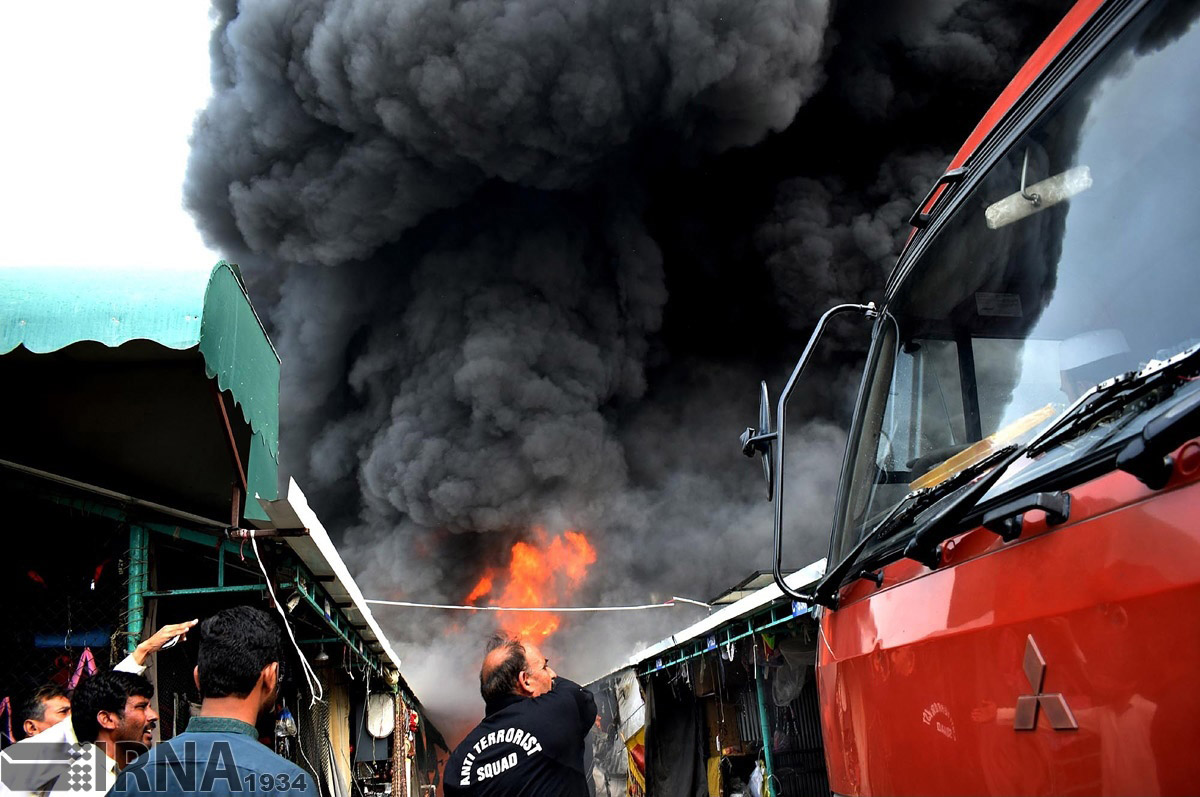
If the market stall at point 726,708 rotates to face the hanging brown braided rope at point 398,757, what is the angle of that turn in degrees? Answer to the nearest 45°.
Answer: approximately 45° to its right

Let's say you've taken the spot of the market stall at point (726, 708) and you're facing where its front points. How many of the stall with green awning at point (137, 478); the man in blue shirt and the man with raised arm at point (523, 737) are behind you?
0

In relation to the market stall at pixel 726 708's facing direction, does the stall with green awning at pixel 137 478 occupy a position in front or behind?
in front

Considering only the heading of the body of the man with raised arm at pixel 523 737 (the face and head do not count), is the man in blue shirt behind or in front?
behind

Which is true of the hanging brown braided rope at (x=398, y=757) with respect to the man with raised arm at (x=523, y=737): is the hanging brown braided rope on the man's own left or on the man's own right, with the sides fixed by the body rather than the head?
on the man's own left

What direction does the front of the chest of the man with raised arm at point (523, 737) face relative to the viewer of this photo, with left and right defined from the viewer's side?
facing away from the viewer and to the right of the viewer

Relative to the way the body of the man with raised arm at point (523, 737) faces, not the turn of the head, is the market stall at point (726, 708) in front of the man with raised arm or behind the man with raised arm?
in front

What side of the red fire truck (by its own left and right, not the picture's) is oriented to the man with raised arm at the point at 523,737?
right

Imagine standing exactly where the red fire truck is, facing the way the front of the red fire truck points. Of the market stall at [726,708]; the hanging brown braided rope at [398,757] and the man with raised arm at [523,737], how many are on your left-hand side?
0

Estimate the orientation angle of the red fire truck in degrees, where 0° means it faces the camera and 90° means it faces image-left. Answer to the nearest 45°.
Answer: approximately 45°

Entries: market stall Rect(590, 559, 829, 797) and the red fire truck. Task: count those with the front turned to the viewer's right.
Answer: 0

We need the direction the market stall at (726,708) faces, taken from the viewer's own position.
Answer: facing the viewer and to the left of the viewer

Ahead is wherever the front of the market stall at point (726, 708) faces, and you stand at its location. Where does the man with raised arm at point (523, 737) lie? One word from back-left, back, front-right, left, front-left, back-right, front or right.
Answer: front-left

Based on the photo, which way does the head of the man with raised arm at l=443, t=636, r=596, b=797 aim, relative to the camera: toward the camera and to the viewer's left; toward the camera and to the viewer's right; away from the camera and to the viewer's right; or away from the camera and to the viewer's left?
away from the camera and to the viewer's right
